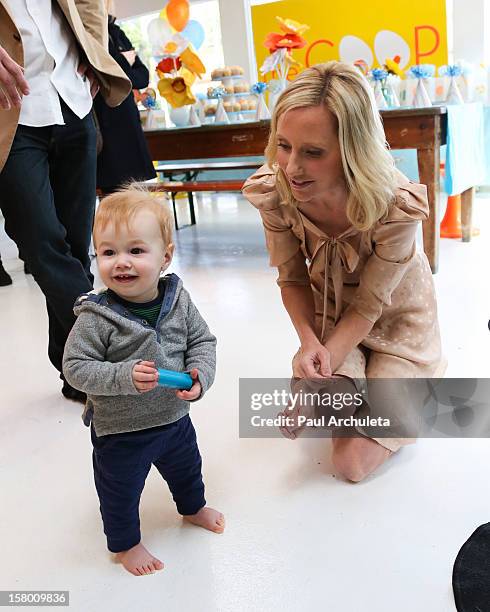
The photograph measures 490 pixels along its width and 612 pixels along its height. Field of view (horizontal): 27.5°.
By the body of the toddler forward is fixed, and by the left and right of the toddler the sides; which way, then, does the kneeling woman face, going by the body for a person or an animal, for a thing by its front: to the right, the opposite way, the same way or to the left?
to the right

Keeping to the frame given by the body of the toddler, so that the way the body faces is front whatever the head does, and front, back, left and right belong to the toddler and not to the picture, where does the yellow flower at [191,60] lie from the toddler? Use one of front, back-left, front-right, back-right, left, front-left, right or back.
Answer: back-left

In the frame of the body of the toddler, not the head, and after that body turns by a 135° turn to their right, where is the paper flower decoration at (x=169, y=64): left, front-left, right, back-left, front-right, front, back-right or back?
right

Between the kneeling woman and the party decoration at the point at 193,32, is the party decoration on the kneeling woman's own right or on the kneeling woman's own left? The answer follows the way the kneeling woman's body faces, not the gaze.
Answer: on the kneeling woman's own right

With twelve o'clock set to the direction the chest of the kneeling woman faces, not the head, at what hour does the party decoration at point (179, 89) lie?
The party decoration is roughly at 4 o'clock from the kneeling woman.

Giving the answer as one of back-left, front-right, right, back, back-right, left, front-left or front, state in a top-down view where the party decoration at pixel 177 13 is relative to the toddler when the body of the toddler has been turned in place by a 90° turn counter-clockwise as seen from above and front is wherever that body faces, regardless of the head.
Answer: front-left

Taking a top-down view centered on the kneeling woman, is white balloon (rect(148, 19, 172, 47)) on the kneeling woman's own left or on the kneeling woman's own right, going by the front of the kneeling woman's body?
on the kneeling woman's own right

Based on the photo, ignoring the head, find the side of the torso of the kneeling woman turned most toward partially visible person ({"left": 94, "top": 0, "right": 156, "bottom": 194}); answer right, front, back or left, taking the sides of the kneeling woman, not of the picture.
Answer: right
